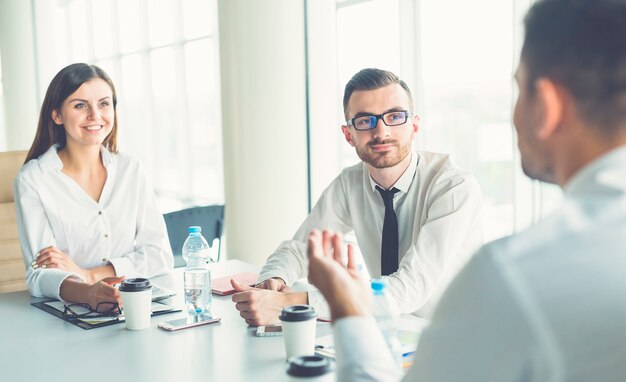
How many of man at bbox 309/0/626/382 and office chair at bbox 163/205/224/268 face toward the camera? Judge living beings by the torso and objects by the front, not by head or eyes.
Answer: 1

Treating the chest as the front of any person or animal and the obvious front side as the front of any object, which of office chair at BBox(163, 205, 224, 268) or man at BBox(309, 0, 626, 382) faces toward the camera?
the office chair

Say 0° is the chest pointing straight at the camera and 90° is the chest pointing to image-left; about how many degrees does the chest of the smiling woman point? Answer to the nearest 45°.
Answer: approximately 315°

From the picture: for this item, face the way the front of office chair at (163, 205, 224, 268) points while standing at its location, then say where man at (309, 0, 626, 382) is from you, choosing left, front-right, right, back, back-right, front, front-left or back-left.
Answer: front

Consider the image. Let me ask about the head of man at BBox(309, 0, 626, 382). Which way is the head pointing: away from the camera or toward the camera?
away from the camera

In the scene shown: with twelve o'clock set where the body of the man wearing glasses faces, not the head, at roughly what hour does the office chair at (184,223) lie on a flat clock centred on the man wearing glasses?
The office chair is roughly at 3 o'clock from the man wearing glasses.

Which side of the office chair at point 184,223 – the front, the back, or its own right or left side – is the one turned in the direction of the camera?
front

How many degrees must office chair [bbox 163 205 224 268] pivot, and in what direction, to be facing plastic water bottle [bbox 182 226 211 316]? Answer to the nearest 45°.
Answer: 0° — it already faces it

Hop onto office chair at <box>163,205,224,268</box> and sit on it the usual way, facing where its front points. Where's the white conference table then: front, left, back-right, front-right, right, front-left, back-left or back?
front

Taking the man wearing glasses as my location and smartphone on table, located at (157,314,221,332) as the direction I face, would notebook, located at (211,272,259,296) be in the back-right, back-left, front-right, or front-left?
front-right

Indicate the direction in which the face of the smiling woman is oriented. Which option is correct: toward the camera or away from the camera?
toward the camera

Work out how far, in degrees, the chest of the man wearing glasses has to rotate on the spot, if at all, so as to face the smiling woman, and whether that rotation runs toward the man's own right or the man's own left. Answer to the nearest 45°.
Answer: approximately 45° to the man's own right

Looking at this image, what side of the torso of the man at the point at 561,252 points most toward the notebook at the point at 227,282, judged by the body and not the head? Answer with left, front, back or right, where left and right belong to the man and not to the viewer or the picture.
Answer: front

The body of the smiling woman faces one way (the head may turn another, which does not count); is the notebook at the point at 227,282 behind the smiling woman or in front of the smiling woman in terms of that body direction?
in front

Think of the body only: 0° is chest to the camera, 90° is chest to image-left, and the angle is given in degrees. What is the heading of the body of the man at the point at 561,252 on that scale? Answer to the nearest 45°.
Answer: approximately 135°
